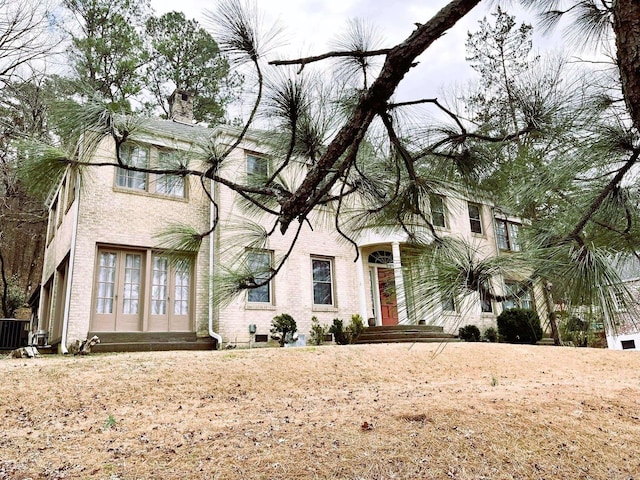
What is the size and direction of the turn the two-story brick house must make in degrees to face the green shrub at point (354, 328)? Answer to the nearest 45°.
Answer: approximately 45° to its left

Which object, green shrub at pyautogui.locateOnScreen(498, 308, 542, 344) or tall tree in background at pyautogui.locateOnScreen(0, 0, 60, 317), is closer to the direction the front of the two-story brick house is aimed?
the green shrub

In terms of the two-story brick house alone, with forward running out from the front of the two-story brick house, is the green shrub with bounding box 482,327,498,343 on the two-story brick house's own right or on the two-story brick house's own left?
on the two-story brick house's own left

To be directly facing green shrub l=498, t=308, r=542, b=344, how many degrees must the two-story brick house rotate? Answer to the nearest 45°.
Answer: approximately 45° to its left

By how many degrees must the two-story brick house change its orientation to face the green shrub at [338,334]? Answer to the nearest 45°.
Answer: approximately 45° to its left

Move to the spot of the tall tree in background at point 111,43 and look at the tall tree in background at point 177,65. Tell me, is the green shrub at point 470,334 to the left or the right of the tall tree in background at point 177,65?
right

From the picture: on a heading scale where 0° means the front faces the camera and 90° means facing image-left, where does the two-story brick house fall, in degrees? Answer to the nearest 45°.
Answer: approximately 315°
